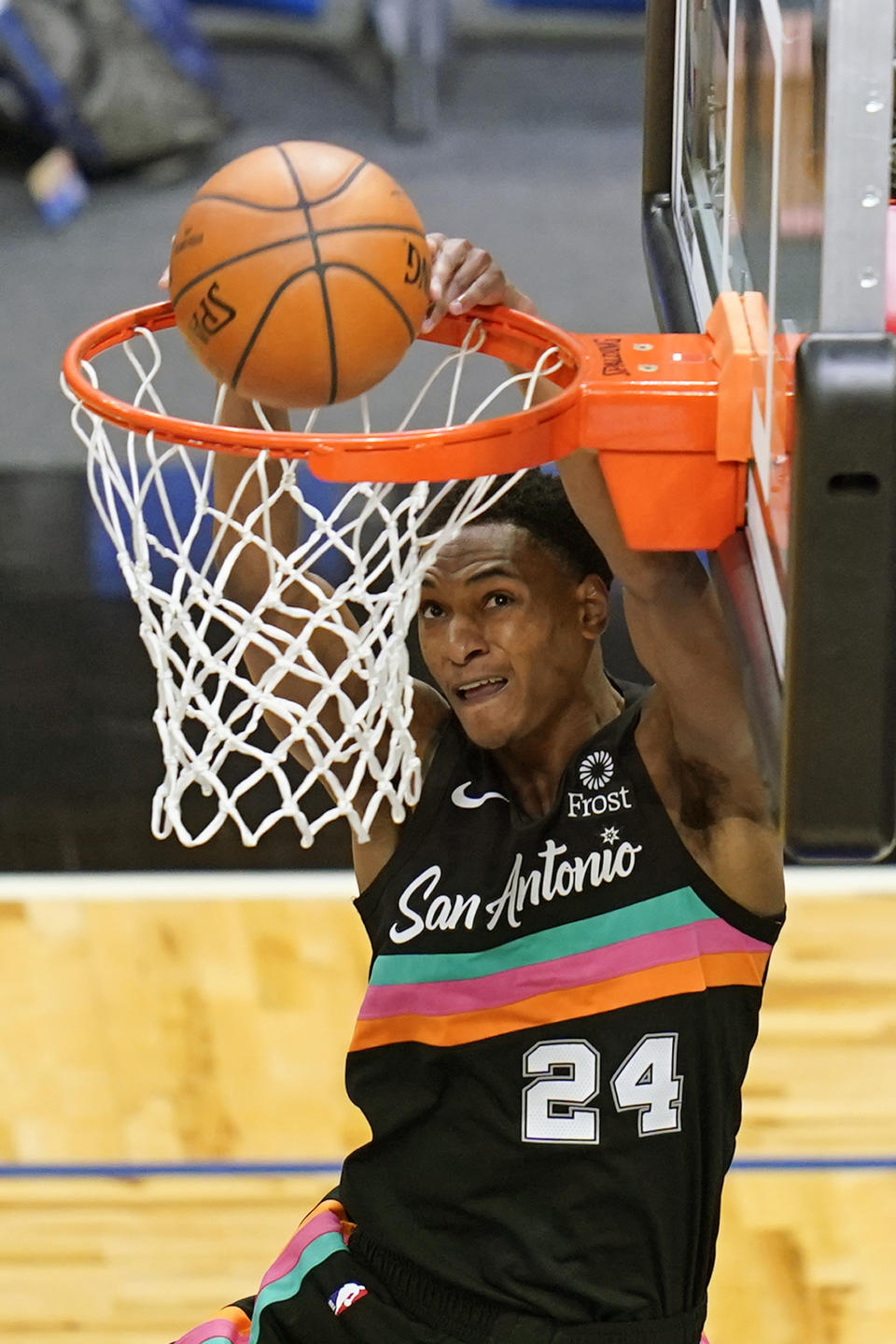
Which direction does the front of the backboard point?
to the viewer's left

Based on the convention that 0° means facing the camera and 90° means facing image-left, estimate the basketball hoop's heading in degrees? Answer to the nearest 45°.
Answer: approximately 90°

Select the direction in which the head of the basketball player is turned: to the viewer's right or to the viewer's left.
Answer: to the viewer's left

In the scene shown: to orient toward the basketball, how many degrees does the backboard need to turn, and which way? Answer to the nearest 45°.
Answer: approximately 45° to its right
